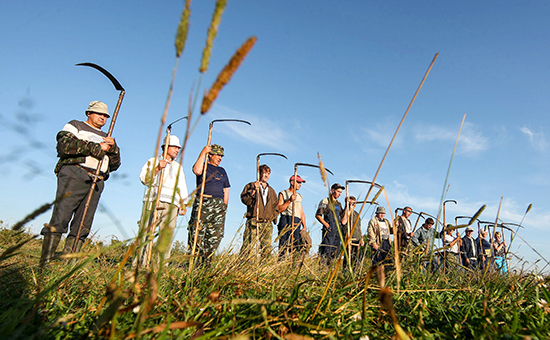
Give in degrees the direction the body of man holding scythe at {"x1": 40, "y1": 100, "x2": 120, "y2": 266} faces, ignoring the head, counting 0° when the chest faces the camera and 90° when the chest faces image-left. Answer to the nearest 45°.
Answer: approximately 315°

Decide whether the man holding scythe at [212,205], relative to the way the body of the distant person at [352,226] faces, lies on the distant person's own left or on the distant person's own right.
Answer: on the distant person's own right

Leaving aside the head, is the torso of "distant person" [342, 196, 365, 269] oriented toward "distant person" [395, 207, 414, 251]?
no

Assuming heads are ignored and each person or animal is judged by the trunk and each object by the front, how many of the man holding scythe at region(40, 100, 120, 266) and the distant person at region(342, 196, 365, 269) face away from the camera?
0

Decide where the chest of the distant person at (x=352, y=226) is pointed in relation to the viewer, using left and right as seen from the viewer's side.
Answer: facing the viewer

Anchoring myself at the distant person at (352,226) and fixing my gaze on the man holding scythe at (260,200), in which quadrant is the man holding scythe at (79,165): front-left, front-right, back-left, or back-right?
front-left

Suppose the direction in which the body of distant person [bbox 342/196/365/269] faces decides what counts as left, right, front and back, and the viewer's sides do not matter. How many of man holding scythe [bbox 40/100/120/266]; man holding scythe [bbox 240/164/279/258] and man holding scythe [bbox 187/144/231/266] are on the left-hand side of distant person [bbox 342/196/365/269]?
0
